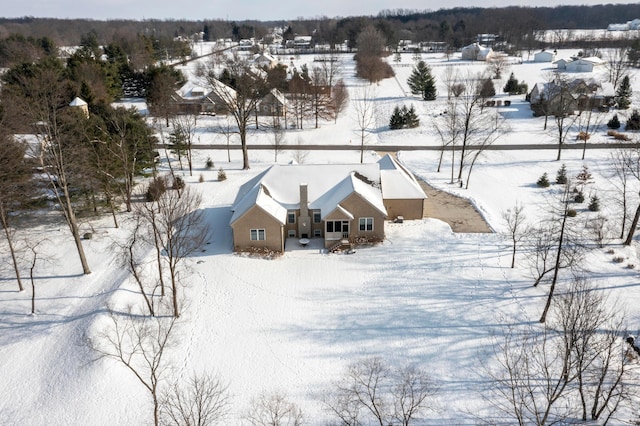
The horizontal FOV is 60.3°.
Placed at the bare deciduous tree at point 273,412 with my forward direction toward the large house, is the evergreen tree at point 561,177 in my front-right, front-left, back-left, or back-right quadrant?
front-right

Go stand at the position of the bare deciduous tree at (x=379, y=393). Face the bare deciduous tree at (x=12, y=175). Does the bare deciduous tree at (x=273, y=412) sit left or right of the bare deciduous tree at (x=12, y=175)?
left

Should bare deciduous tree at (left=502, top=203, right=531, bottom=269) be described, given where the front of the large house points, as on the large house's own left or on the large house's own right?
on the large house's own right

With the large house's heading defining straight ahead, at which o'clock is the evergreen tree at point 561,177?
The evergreen tree is roughly at 2 o'clock from the large house.

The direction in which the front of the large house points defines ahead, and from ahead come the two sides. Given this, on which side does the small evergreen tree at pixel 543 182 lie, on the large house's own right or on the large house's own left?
on the large house's own right

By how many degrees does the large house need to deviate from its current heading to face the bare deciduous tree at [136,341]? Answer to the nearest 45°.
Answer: approximately 135° to its left

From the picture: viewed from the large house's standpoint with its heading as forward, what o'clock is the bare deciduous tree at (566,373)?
The bare deciduous tree is roughly at 5 o'clock from the large house.

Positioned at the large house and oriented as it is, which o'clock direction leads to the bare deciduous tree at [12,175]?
The bare deciduous tree is roughly at 9 o'clock from the large house.

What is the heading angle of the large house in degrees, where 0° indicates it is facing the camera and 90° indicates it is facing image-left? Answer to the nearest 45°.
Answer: approximately 180°

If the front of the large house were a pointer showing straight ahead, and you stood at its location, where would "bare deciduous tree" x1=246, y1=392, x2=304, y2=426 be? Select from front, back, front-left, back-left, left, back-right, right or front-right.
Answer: back

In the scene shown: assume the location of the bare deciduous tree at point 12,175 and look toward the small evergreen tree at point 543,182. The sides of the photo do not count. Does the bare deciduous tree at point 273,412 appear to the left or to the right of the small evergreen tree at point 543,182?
right

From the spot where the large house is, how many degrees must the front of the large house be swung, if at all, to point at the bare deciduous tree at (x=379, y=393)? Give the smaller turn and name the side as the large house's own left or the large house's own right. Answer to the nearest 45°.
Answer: approximately 180°
